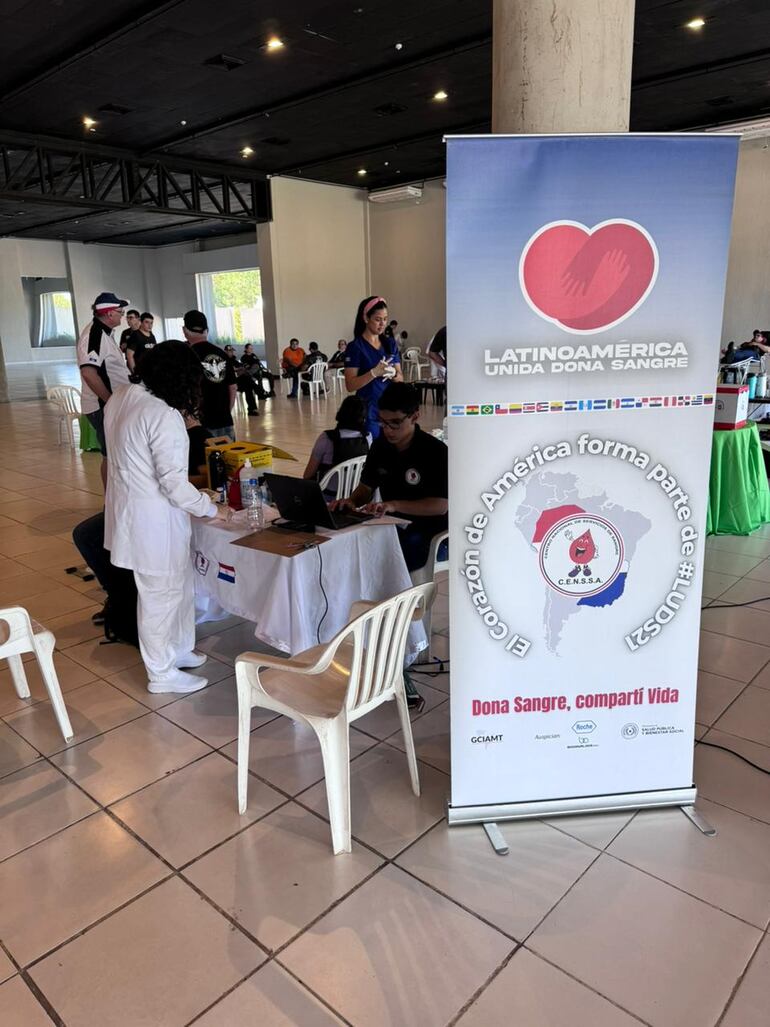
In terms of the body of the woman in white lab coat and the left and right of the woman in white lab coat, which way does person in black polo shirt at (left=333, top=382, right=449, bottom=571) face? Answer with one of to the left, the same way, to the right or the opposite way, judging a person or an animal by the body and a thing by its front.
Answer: the opposite way

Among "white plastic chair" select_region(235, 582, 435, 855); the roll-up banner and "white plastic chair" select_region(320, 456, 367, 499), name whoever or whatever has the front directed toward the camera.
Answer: the roll-up banner

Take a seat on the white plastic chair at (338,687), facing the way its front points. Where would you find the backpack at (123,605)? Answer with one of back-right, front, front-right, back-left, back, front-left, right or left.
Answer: front

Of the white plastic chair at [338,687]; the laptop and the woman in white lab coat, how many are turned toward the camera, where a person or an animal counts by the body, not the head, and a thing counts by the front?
0

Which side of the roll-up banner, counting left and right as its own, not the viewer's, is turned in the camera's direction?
front

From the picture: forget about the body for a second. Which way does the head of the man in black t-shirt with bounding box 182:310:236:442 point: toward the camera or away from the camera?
away from the camera

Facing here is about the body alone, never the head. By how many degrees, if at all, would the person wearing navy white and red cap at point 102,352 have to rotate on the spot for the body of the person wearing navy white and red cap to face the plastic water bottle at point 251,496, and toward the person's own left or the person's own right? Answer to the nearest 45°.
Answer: approximately 90° to the person's own right

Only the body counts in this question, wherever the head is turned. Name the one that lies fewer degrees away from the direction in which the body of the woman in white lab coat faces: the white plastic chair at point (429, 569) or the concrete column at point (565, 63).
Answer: the white plastic chair

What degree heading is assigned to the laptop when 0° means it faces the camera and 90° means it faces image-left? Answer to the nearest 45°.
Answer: approximately 225°

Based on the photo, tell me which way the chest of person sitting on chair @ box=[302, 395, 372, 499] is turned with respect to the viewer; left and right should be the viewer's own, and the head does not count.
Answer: facing away from the viewer and to the left of the viewer

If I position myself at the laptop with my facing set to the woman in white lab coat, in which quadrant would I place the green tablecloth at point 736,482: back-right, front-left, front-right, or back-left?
back-right

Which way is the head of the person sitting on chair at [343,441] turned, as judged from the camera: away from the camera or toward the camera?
away from the camera

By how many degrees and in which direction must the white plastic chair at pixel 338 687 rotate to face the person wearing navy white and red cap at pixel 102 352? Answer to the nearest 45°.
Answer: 0° — it already faces them
